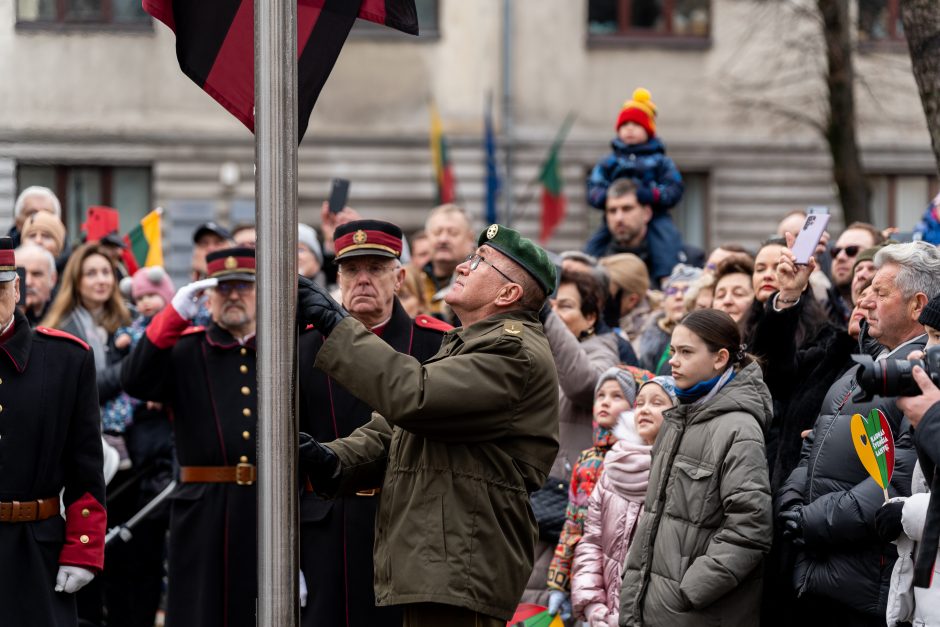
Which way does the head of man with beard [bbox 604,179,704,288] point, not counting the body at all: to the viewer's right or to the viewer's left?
to the viewer's left

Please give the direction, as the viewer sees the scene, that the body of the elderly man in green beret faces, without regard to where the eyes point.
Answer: to the viewer's left

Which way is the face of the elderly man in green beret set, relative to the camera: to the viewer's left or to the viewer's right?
to the viewer's left

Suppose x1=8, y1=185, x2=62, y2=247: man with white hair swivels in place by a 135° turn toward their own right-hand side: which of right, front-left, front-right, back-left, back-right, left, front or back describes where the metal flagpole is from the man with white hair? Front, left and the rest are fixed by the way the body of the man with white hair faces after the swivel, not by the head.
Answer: back-left

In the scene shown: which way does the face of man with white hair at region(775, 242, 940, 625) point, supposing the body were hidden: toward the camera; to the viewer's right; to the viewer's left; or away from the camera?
to the viewer's left

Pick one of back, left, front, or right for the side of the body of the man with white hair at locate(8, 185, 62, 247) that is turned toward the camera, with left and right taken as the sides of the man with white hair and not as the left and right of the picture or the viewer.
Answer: front

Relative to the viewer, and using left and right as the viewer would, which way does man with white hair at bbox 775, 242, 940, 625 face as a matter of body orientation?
facing the viewer and to the left of the viewer

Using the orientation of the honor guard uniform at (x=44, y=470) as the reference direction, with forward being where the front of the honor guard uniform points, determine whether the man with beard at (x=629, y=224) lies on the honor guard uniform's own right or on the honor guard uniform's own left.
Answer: on the honor guard uniform's own left

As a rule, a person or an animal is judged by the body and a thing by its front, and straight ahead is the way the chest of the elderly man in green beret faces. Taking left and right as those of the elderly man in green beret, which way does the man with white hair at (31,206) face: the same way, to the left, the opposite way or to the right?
to the left

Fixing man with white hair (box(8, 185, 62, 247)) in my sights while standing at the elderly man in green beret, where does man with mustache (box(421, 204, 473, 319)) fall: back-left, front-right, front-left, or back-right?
front-right

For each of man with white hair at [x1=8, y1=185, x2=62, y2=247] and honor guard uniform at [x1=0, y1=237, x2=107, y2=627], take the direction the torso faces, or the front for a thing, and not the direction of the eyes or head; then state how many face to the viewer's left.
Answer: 0

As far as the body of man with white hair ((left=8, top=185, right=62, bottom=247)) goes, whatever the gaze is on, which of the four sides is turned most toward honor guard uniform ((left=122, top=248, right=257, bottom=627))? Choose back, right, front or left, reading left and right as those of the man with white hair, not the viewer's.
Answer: front

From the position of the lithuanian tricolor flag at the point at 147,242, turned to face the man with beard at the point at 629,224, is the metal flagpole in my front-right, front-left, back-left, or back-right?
front-right
